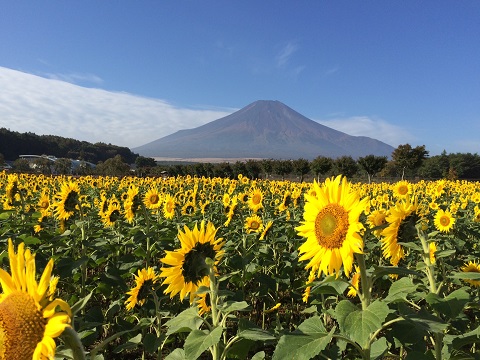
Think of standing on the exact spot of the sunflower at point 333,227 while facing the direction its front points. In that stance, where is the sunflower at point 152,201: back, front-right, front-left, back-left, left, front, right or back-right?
right

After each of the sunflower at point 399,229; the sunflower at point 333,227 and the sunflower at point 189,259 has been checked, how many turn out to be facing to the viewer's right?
0

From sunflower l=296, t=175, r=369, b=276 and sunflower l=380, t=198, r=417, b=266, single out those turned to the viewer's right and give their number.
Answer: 0

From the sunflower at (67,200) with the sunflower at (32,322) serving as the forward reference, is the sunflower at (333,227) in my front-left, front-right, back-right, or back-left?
front-left

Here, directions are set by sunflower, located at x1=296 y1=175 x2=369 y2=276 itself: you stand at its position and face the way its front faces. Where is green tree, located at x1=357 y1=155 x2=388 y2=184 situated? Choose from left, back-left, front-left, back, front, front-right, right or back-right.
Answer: back-right

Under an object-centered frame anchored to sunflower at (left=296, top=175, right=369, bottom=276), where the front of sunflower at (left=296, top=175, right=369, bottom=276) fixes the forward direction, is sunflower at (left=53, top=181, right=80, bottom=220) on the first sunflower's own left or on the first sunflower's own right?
on the first sunflower's own right

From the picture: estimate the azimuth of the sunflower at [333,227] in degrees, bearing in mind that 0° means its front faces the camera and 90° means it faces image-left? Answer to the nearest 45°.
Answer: approximately 45°
